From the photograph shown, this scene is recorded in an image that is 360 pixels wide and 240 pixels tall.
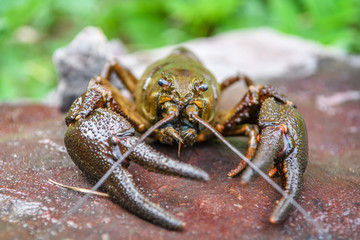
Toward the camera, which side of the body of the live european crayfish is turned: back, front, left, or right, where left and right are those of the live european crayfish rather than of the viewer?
front

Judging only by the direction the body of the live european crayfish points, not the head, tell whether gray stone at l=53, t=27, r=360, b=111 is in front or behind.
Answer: behind

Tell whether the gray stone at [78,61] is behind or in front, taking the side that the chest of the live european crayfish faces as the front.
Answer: behind
